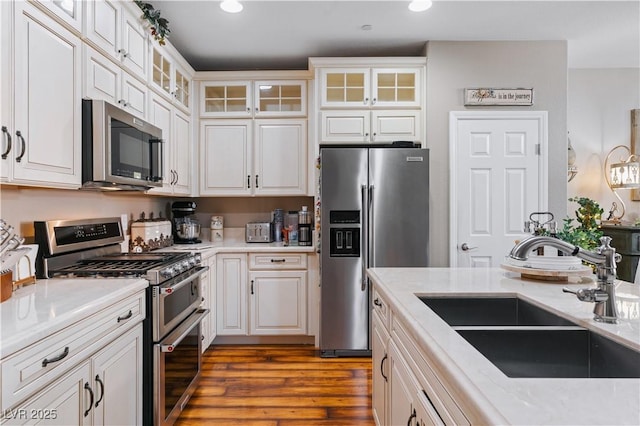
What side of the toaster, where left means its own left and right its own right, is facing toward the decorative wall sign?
left

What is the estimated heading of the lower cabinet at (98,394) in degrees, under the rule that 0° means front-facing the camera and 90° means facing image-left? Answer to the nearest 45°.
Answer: approximately 315°

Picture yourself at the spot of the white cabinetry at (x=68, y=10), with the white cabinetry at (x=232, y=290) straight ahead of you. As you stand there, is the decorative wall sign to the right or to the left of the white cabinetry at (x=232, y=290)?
right

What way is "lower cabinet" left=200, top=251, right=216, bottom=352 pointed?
to the viewer's right

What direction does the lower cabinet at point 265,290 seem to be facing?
toward the camera

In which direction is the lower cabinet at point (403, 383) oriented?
to the viewer's left

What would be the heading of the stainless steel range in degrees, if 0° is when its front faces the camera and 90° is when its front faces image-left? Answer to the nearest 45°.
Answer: approximately 315°

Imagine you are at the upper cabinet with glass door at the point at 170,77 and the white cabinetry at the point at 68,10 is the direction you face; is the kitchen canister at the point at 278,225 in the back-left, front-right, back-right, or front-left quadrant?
back-left

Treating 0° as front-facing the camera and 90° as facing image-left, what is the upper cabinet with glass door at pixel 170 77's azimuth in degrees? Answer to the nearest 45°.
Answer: approximately 315°

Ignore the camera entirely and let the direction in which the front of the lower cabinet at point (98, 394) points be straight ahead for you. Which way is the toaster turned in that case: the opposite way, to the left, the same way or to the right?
to the right

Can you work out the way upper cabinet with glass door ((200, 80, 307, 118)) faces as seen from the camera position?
facing the viewer

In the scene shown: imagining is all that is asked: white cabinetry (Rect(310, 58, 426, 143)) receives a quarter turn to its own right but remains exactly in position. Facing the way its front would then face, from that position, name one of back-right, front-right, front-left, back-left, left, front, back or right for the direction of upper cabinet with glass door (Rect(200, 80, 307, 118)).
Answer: front

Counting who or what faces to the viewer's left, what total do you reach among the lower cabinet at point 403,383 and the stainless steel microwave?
1

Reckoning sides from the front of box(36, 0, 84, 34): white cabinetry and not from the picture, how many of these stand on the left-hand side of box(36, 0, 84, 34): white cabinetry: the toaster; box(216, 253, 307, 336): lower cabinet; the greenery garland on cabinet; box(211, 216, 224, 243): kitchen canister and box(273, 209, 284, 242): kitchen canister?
5

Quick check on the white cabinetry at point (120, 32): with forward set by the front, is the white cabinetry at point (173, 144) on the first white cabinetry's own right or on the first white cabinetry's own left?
on the first white cabinetry's own left
